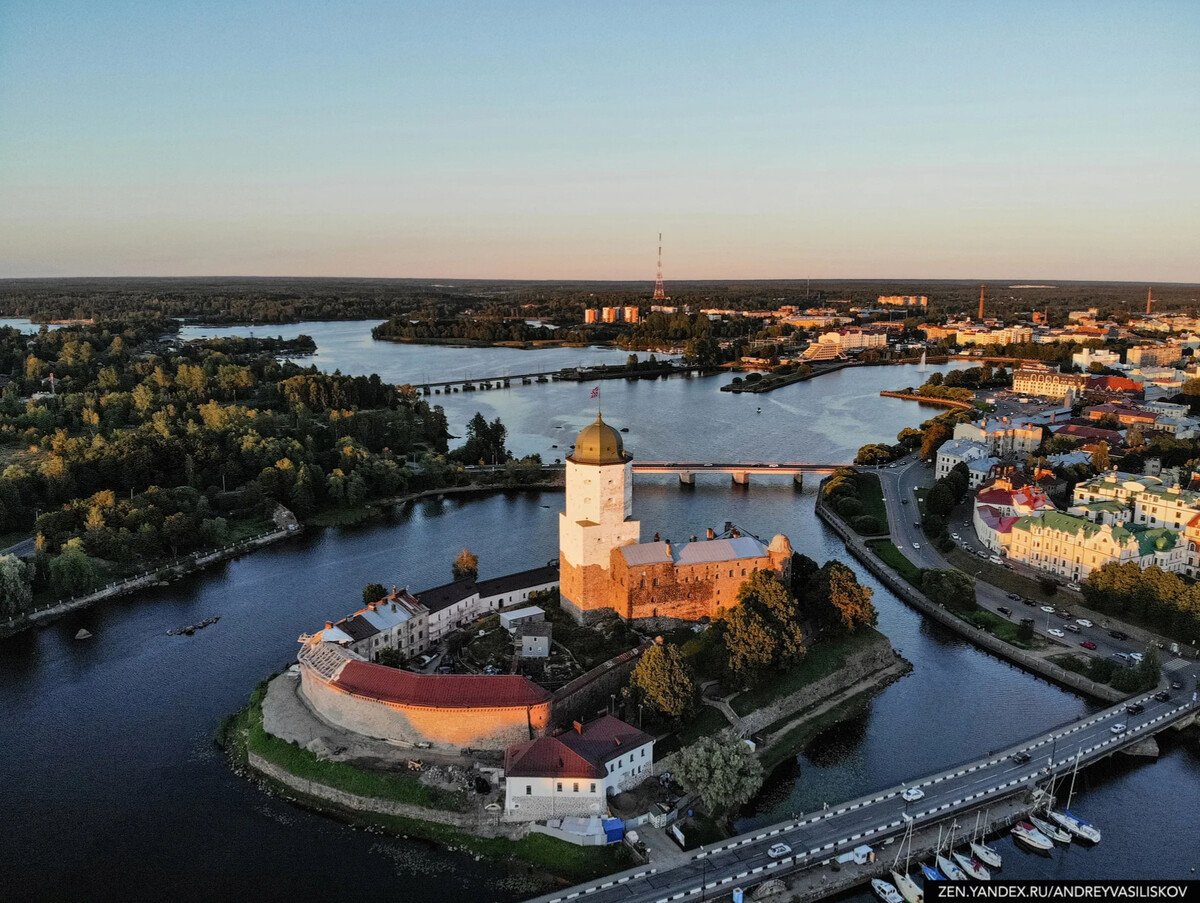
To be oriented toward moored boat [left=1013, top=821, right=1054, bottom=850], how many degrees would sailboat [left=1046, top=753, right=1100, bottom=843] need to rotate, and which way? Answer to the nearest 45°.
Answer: approximately 90° to its left

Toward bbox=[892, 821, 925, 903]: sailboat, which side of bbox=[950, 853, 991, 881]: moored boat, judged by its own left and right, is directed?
left

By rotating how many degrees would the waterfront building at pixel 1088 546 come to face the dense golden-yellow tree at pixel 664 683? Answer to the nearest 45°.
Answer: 0° — it already faces it

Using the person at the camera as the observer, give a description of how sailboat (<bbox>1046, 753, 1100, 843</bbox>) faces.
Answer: facing away from the viewer and to the left of the viewer

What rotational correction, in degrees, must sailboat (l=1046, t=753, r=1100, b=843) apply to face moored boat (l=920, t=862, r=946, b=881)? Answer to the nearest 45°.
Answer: approximately 90° to its left

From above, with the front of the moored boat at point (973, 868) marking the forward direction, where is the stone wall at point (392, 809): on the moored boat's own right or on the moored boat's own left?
on the moored boat's own left

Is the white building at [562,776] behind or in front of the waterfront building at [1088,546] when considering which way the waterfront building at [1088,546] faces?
in front

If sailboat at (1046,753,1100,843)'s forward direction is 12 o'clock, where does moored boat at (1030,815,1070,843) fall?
The moored boat is roughly at 9 o'clock from the sailboat.
